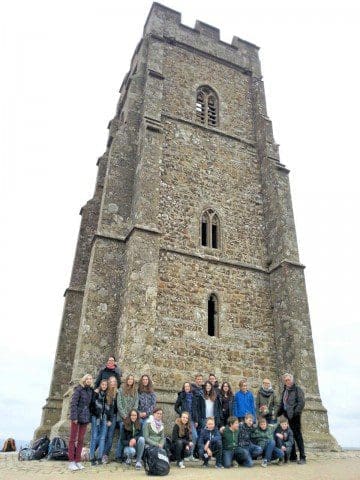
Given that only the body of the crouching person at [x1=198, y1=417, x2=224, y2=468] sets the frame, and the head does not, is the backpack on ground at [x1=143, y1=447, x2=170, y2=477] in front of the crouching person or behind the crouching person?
in front

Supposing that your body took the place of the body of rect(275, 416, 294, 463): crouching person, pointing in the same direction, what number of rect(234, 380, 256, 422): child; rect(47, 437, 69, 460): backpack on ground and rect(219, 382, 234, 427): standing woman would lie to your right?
3

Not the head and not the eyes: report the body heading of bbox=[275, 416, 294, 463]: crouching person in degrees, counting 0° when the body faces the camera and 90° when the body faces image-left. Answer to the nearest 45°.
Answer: approximately 0°

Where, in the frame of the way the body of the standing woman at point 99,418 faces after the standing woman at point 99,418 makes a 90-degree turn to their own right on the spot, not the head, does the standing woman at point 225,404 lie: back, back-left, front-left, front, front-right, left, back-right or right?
back

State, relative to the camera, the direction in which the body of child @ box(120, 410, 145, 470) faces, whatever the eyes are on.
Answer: toward the camera

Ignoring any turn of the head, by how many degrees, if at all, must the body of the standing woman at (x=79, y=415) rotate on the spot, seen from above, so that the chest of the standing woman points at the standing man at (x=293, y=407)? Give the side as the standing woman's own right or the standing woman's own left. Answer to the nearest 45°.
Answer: approximately 45° to the standing woman's own left

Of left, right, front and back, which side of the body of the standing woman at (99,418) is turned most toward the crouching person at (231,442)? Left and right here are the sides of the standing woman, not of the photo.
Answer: left

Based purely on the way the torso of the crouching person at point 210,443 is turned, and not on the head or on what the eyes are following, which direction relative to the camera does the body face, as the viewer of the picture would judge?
toward the camera

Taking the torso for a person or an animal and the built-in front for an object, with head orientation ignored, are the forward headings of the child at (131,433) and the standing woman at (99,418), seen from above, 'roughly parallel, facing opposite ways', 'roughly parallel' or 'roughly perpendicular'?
roughly parallel

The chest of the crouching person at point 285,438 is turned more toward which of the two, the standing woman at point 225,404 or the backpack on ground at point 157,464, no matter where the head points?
the backpack on ground

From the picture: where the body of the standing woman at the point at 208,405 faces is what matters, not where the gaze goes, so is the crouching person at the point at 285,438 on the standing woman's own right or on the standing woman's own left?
on the standing woman's own left

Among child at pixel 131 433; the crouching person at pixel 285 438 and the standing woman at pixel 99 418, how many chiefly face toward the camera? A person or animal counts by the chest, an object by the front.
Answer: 3

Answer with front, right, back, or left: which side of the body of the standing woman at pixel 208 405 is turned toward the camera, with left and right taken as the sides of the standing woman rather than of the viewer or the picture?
front
